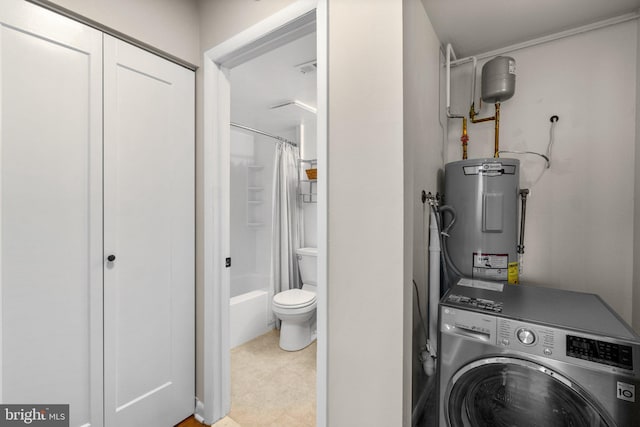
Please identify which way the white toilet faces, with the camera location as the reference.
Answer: facing the viewer and to the left of the viewer

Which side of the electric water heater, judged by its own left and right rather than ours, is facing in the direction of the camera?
front

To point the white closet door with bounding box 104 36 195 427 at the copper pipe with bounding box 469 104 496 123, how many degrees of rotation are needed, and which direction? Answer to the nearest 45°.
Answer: approximately 45° to its left

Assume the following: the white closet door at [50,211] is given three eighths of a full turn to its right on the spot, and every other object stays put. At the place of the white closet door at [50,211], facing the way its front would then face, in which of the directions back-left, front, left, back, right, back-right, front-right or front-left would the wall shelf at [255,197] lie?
back-right

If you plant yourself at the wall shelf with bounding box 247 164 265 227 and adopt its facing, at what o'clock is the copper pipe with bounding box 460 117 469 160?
The copper pipe is roughly at 11 o'clock from the wall shelf.

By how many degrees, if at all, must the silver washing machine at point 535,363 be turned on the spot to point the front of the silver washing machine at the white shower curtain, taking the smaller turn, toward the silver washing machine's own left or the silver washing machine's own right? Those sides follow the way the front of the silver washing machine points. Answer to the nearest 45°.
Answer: approximately 90° to the silver washing machine's own right

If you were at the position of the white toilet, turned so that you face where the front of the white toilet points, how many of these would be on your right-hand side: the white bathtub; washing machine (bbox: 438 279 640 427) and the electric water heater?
1

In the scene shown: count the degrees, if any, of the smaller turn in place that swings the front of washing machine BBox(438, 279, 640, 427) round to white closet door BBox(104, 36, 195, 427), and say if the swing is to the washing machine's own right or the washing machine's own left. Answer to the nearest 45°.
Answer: approximately 45° to the washing machine's own right

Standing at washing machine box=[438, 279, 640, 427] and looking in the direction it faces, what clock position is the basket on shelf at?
The basket on shelf is roughly at 4 o'clock from the washing machine.

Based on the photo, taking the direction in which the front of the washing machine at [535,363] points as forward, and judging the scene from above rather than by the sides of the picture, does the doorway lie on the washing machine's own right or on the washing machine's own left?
on the washing machine's own right

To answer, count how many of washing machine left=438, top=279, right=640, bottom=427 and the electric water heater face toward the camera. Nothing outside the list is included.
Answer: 2

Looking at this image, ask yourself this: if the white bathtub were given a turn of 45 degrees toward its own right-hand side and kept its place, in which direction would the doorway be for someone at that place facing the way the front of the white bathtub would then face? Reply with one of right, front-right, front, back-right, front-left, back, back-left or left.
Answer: front

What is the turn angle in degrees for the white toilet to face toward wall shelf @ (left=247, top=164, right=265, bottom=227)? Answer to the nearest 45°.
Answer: approximately 90° to its right

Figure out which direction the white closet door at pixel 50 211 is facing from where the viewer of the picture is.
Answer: facing the viewer and to the right of the viewer
